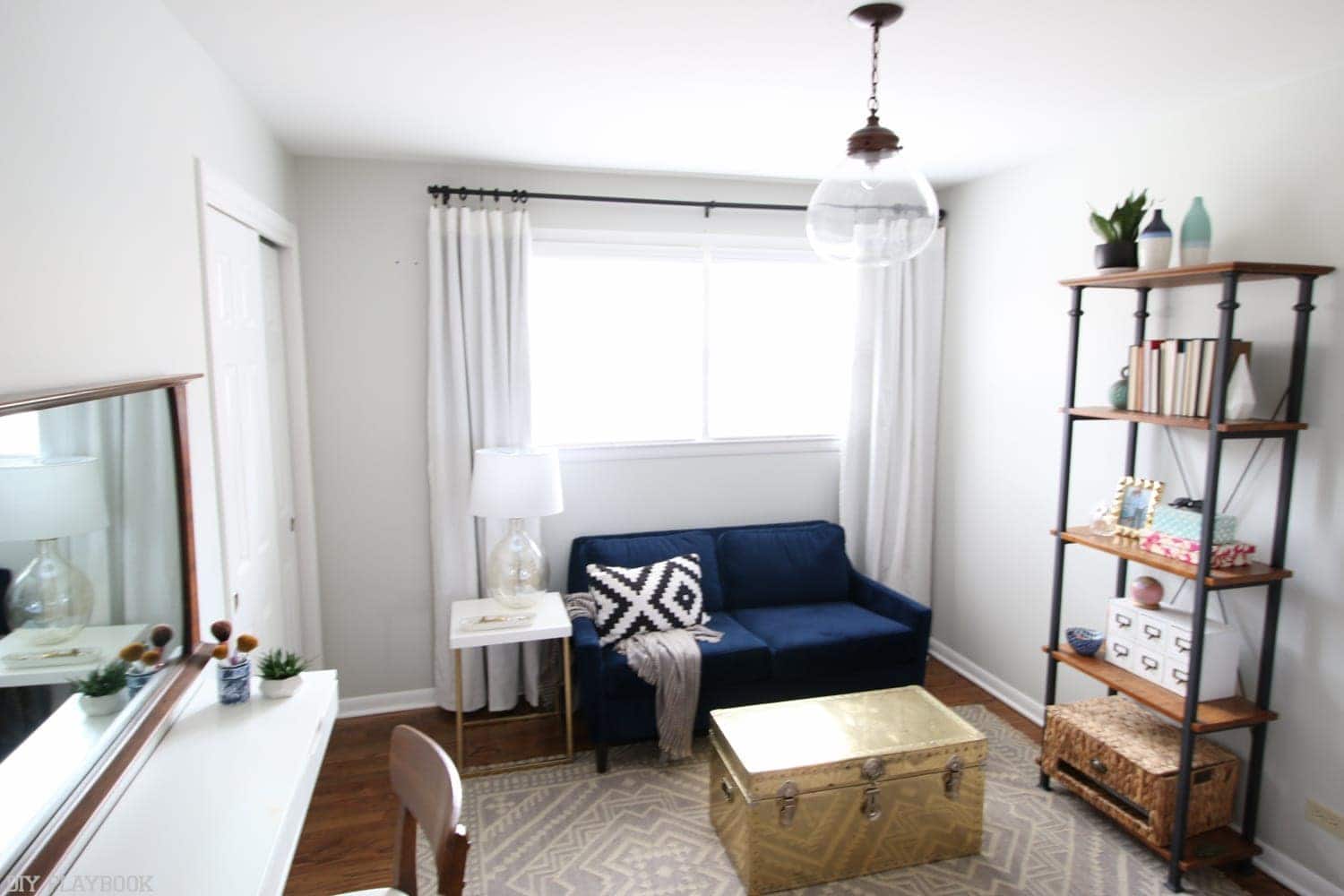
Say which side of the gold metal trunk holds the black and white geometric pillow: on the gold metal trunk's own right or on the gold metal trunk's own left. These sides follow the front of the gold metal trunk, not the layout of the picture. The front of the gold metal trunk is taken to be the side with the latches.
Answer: on the gold metal trunk's own right

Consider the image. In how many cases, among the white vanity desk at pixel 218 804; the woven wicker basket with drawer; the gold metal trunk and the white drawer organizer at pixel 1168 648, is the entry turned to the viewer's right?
1

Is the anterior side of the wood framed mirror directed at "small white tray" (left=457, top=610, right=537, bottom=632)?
no

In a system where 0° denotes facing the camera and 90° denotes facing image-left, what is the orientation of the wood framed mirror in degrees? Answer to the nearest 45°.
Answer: approximately 315°

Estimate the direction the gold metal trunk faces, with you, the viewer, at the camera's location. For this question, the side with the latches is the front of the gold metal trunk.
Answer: facing the viewer

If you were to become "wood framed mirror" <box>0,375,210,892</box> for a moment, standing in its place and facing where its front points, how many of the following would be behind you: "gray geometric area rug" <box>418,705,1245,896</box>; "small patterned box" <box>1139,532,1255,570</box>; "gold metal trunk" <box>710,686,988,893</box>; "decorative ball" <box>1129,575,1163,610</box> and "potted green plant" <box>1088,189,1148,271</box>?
0

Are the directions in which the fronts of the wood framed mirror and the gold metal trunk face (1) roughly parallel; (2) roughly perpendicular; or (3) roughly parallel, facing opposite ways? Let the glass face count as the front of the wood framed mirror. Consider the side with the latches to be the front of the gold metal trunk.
roughly perpendicular

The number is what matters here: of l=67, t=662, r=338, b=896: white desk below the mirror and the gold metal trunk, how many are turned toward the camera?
1

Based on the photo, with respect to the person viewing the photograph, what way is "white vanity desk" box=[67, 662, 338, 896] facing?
facing to the right of the viewer

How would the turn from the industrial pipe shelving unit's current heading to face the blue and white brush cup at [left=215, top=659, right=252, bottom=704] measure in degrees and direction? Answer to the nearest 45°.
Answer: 0° — it already faces it

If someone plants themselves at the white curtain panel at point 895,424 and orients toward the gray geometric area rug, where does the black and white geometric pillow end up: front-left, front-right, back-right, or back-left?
front-right

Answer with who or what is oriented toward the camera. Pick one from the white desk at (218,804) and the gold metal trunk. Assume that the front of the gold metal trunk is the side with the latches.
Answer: the gold metal trunk

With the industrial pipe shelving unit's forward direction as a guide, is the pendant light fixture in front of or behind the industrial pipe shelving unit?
in front

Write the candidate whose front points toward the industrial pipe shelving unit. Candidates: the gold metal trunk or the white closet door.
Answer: the white closet door

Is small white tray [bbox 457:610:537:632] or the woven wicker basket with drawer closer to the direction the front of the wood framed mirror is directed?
the woven wicker basket with drawer

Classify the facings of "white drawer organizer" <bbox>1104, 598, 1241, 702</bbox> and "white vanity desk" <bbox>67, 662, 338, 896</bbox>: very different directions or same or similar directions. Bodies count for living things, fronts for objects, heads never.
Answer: very different directions

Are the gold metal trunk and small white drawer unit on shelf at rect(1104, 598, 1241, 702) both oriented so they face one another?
no

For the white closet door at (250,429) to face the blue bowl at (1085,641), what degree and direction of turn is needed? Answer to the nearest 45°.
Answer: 0° — it already faces it

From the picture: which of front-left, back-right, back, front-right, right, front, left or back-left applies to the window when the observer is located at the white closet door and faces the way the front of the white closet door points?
front-left

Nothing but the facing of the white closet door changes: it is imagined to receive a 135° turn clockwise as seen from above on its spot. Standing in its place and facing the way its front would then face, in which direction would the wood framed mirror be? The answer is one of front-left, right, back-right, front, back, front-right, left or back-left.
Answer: left

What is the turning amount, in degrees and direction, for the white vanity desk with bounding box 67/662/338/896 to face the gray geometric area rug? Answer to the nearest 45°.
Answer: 0° — it already faces it

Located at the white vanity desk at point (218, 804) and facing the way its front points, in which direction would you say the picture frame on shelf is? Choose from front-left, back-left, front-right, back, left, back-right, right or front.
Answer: front

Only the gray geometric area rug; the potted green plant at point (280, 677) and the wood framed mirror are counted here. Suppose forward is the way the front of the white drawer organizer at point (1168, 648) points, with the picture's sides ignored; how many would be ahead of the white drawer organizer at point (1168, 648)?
3

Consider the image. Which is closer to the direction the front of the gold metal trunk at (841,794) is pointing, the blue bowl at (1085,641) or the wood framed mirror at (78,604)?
the wood framed mirror
